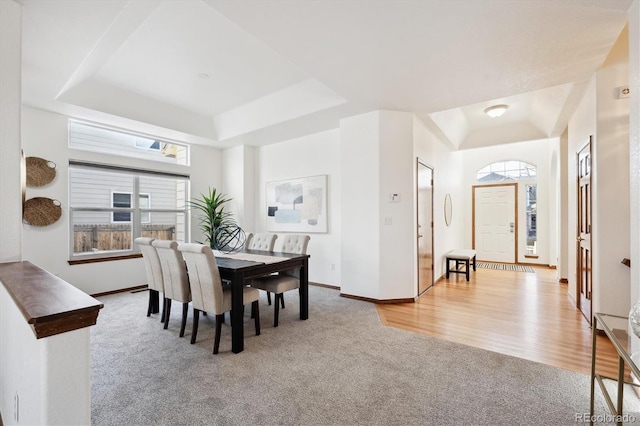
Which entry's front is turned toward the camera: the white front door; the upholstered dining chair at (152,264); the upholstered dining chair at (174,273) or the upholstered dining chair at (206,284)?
the white front door

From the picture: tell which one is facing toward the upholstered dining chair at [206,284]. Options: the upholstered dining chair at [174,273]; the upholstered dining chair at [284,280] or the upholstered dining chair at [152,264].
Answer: the upholstered dining chair at [284,280]

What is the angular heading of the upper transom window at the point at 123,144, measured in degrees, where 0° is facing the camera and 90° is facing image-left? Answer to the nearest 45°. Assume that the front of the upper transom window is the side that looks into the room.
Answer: approximately 315°

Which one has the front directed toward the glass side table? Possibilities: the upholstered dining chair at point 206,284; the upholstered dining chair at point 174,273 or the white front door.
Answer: the white front door

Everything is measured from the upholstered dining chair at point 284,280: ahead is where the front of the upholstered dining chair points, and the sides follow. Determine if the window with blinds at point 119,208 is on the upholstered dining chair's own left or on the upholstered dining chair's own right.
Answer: on the upholstered dining chair's own right

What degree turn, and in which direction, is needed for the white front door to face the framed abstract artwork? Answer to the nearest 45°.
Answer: approximately 45° to its right

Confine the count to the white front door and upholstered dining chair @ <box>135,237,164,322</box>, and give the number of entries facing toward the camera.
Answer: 1

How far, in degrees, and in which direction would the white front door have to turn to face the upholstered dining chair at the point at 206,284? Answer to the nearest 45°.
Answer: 0° — it already faces it

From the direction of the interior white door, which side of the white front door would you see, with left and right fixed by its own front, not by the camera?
front

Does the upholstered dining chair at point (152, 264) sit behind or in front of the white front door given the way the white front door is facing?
in front

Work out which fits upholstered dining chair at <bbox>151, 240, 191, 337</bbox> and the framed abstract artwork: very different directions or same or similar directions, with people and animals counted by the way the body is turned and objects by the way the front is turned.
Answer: very different directions

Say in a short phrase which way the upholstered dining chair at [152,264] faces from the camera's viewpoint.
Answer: facing away from the viewer and to the right of the viewer

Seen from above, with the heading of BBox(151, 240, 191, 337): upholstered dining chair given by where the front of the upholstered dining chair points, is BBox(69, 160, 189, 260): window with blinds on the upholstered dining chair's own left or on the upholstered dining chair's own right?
on the upholstered dining chair's own left

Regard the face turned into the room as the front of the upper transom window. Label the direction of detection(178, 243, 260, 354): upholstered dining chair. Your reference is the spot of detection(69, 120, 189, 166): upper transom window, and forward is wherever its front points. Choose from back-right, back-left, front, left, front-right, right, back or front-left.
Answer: front-right

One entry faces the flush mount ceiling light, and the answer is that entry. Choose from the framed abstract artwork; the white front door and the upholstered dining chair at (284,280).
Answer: the white front door
